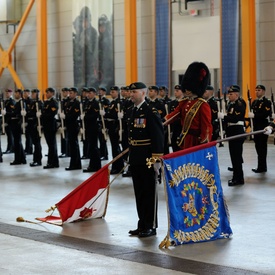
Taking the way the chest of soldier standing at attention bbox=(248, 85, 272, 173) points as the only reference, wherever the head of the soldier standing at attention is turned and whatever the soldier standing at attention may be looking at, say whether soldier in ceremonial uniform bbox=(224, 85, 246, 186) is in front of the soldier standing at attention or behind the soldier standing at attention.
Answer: in front

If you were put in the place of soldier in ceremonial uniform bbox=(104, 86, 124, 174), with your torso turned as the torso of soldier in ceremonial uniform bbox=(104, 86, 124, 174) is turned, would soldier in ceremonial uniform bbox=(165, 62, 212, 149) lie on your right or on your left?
on your left

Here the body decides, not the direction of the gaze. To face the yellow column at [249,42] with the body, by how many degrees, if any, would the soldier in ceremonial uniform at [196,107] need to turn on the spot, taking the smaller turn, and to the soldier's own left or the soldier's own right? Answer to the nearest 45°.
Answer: approximately 135° to the soldier's own right

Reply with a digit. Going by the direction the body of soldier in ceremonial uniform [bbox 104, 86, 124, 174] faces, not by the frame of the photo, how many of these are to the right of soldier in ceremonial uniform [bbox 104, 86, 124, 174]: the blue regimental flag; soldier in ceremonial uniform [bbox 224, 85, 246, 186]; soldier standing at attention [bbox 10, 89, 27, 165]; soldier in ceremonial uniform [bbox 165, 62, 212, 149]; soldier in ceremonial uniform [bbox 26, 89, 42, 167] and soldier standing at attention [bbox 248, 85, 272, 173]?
2

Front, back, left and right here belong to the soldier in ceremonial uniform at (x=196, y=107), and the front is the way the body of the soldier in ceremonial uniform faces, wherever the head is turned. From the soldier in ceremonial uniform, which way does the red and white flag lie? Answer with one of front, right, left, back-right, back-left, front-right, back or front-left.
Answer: front-right

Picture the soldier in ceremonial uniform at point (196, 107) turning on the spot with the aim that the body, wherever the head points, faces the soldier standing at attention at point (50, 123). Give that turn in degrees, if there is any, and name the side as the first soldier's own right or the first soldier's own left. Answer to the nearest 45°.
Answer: approximately 90° to the first soldier's own right

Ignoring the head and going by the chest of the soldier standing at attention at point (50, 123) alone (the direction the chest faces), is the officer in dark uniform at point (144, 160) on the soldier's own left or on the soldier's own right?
on the soldier's own left

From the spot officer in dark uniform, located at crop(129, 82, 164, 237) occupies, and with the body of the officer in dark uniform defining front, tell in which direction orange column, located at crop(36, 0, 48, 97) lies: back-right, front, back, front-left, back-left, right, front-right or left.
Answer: back-right

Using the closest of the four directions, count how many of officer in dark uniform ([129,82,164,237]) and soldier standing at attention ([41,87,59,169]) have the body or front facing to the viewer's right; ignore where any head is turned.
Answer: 0

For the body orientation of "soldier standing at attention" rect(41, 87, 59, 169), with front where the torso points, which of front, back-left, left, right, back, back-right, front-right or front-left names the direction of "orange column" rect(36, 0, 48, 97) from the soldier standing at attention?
back-right

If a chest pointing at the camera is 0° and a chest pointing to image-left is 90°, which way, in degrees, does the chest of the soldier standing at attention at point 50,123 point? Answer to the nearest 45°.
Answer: approximately 45°

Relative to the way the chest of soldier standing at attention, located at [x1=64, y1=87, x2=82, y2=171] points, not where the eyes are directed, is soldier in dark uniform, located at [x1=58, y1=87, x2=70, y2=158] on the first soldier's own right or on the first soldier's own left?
on the first soldier's own right

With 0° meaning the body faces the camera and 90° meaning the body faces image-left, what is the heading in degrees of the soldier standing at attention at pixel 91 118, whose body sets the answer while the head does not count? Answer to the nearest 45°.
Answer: approximately 45°

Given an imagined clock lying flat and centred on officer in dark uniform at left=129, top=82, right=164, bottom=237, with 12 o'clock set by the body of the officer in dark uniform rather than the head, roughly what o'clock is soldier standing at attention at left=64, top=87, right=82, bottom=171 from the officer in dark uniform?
The soldier standing at attention is roughly at 4 o'clock from the officer in dark uniform.

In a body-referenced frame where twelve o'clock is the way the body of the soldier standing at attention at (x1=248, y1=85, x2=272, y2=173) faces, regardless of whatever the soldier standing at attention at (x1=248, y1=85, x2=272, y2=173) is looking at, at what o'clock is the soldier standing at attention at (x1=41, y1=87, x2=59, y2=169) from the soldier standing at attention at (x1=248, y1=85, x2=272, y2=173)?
the soldier standing at attention at (x1=41, y1=87, x2=59, y2=169) is roughly at 2 o'clock from the soldier standing at attention at (x1=248, y1=85, x2=272, y2=173).

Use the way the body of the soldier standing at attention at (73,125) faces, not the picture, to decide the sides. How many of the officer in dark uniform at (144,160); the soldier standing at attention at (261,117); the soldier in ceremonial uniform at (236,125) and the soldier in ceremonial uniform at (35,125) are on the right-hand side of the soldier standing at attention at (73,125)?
1
